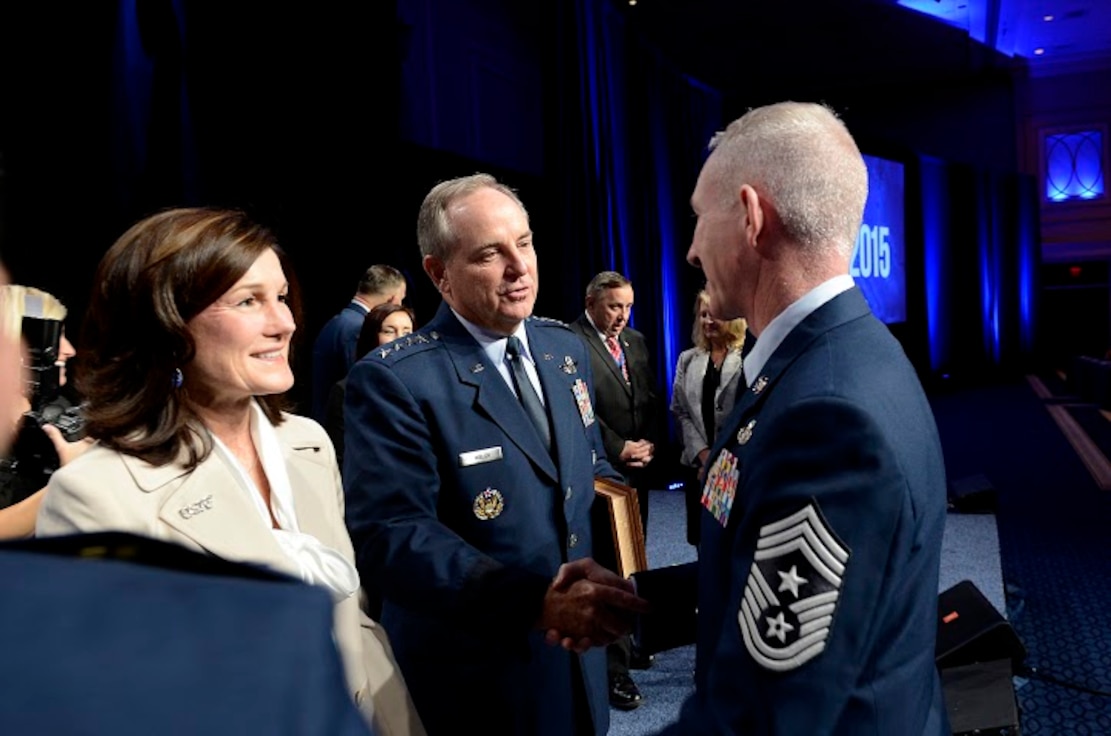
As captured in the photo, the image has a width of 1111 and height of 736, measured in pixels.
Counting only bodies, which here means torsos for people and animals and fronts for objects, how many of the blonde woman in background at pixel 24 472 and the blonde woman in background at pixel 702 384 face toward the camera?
1

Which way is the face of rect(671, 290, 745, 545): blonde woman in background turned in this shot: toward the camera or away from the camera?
toward the camera

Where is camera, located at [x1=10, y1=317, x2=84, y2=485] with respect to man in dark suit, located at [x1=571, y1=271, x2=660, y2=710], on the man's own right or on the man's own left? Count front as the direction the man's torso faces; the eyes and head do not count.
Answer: on the man's own right

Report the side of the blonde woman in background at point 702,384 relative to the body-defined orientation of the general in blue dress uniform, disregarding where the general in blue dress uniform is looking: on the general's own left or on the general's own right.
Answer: on the general's own left

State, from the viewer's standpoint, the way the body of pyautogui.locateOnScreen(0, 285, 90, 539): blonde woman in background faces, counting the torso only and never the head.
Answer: to the viewer's right

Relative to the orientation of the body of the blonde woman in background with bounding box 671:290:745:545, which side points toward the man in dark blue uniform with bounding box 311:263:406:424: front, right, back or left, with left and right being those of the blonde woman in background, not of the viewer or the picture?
right

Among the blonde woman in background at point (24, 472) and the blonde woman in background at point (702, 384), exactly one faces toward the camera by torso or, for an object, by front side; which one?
the blonde woman in background at point (702, 384)

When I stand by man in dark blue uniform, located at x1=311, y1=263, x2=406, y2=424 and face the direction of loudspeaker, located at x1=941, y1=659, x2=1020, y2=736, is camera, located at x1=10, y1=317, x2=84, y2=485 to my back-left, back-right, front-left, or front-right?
front-right

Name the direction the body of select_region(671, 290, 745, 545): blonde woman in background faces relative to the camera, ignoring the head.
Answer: toward the camera

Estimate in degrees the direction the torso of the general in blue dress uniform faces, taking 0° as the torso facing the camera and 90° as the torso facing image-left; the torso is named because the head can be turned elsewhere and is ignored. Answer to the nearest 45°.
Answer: approximately 315°

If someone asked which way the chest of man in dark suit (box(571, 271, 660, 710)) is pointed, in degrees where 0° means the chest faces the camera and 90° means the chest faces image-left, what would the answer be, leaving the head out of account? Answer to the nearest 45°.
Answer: approximately 315°

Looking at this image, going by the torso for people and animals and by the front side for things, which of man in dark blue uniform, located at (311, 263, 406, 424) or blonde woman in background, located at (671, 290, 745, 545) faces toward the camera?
the blonde woman in background

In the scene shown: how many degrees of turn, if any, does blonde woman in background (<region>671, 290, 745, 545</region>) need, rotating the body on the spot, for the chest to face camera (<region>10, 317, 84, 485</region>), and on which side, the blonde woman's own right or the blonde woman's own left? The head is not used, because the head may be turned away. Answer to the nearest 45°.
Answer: approximately 45° to the blonde woman's own right
